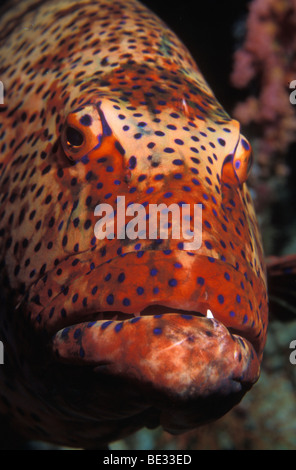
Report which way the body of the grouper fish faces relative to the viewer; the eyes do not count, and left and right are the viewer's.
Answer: facing the viewer and to the right of the viewer
